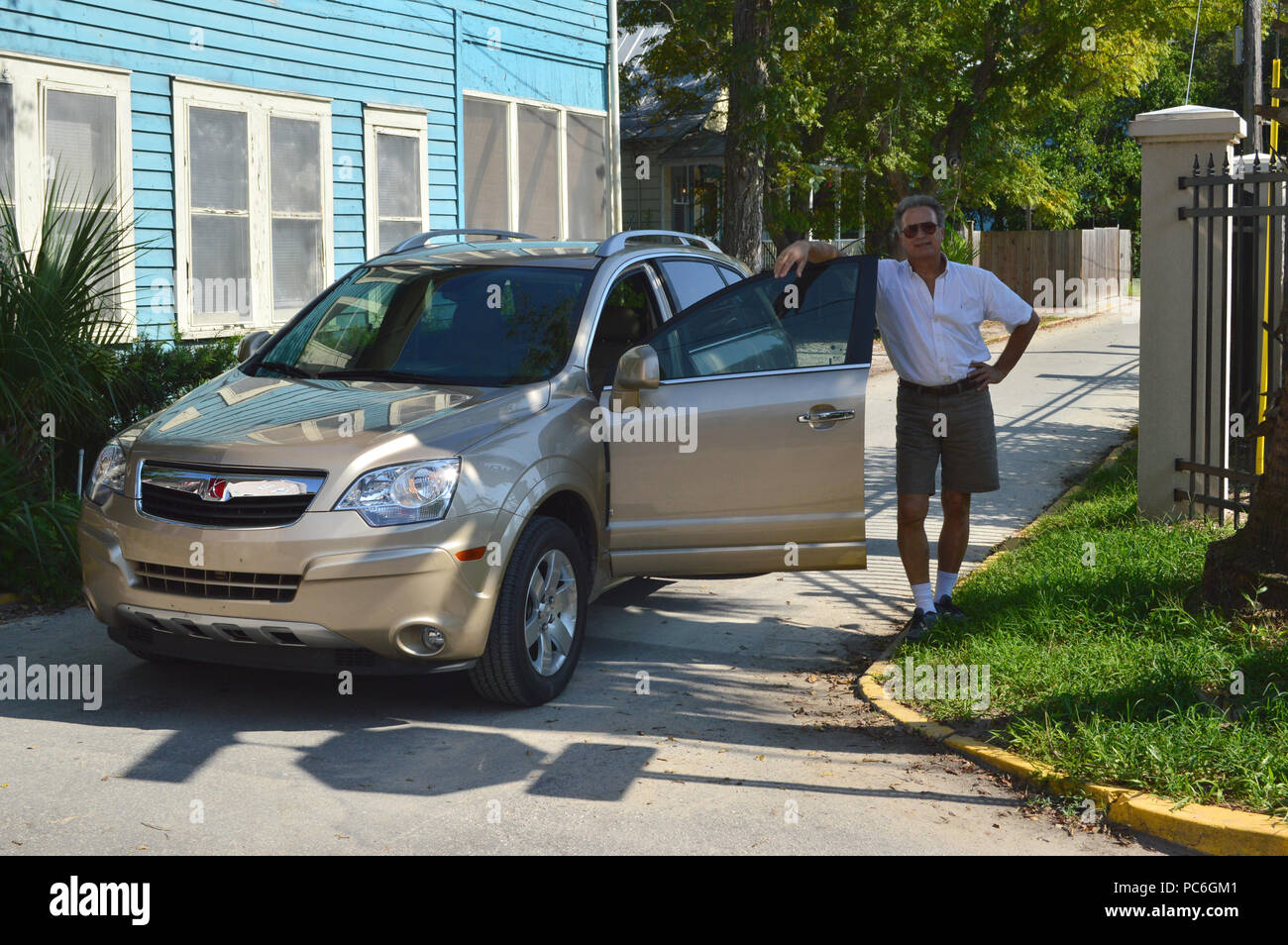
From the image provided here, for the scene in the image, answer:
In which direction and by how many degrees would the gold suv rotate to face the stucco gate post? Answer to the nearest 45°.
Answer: approximately 180°

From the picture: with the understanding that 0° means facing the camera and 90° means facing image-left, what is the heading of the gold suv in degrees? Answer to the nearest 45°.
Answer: approximately 45°

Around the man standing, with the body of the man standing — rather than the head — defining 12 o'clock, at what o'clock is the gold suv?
The gold suv is roughly at 2 o'clock from the man standing.

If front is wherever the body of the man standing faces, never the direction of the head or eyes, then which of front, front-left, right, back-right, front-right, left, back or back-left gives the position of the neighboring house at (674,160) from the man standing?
back

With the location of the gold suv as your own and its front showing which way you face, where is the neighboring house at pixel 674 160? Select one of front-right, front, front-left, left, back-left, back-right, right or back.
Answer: back-right

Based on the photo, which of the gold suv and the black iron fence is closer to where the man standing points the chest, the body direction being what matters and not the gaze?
the gold suv

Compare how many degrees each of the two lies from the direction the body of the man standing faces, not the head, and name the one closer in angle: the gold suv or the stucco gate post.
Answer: the gold suv
